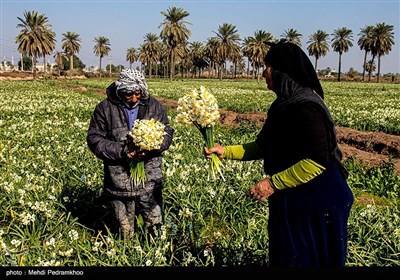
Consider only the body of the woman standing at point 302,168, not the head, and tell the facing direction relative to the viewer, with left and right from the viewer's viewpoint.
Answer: facing to the left of the viewer
